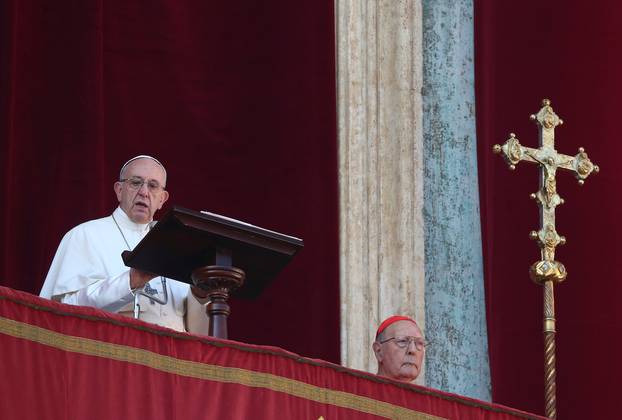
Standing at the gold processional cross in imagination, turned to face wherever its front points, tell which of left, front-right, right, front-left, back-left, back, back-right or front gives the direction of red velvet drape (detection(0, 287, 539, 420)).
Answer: right

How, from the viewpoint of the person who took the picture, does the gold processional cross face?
facing the viewer and to the right of the viewer

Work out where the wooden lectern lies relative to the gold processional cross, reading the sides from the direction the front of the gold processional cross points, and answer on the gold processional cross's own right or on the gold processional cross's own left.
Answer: on the gold processional cross's own right
